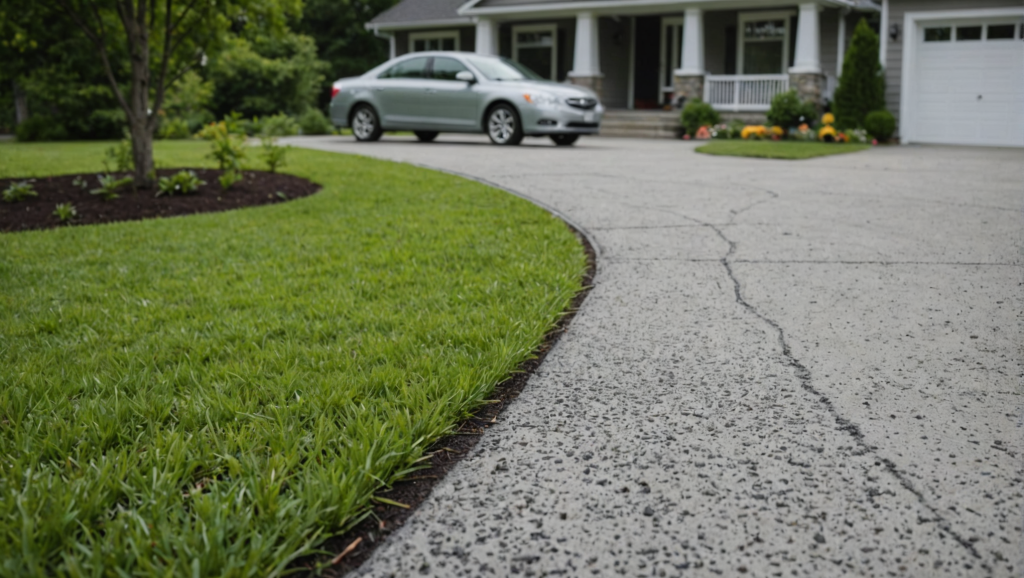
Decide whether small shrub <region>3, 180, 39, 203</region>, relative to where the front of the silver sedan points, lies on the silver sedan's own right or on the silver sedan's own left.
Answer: on the silver sedan's own right

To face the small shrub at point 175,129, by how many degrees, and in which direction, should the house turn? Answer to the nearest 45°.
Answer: approximately 90° to its right

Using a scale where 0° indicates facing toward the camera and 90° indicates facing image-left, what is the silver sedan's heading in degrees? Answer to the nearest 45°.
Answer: approximately 315°

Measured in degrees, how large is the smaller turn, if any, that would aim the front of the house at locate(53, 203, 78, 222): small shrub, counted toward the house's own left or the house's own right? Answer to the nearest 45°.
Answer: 0° — it already faces it

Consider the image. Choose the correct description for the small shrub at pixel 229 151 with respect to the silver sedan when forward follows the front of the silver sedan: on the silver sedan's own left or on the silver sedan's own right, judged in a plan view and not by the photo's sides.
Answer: on the silver sedan's own right

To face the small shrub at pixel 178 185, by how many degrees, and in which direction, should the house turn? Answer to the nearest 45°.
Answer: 0° — it already faces it

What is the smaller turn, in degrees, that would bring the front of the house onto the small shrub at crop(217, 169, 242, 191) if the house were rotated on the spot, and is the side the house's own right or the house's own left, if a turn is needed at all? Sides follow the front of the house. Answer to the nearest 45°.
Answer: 0° — it already faces it
